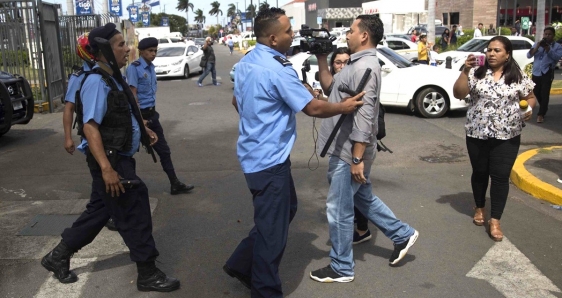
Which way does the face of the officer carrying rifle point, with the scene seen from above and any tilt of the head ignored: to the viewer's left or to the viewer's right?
to the viewer's right

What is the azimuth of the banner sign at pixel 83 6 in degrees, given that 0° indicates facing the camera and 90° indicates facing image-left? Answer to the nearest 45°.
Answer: approximately 0°

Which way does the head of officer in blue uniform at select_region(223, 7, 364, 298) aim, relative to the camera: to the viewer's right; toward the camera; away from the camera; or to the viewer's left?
to the viewer's right

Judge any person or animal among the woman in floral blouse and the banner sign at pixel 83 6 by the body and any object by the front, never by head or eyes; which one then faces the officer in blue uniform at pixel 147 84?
the banner sign

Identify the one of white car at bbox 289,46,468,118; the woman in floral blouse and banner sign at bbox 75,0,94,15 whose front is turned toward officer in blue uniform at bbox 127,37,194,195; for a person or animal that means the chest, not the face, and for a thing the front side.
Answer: the banner sign

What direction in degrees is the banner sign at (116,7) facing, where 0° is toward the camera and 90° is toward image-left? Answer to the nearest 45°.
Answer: approximately 0°

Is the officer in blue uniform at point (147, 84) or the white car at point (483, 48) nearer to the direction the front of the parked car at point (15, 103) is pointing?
the officer in blue uniform

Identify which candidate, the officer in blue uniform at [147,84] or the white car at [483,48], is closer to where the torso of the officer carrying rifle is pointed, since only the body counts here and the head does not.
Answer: the white car

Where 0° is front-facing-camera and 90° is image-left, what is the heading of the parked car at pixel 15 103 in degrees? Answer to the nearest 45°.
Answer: approximately 315°

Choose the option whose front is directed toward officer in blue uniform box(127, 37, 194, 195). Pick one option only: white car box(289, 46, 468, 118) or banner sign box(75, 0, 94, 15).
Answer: the banner sign

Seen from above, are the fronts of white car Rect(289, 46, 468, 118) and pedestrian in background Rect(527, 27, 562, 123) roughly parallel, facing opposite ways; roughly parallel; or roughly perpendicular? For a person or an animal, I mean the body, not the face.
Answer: roughly perpendicular

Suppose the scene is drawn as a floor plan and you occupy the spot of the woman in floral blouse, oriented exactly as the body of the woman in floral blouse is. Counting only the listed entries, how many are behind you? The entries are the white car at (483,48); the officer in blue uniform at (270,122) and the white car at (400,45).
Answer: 2

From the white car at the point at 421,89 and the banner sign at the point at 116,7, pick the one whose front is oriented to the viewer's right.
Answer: the white car

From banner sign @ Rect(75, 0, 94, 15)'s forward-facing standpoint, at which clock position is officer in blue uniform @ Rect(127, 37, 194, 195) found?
The officer in blue uniform is roughly at 12 o'clock from the banner sign.

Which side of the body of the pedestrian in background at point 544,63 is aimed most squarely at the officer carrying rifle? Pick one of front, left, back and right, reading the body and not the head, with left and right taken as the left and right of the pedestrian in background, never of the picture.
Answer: front

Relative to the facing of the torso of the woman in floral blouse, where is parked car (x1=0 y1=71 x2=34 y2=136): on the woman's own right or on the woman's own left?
on the woman's own right
